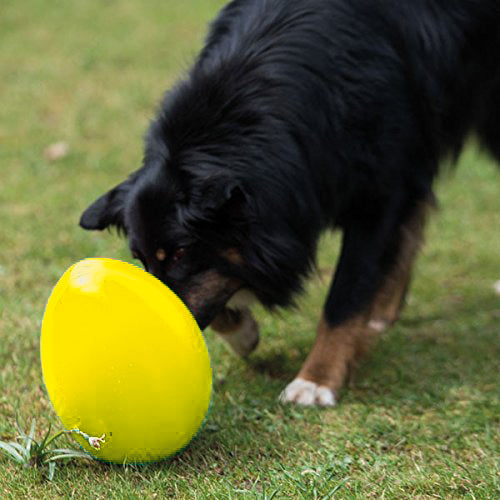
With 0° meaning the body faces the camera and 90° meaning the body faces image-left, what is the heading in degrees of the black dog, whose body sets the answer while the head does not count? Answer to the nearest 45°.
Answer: approximately 45°

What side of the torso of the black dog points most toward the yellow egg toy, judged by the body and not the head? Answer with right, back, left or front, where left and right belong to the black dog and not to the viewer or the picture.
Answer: front

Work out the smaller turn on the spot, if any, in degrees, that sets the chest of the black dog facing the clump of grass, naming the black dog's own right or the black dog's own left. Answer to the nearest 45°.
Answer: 0° — it already faces it
